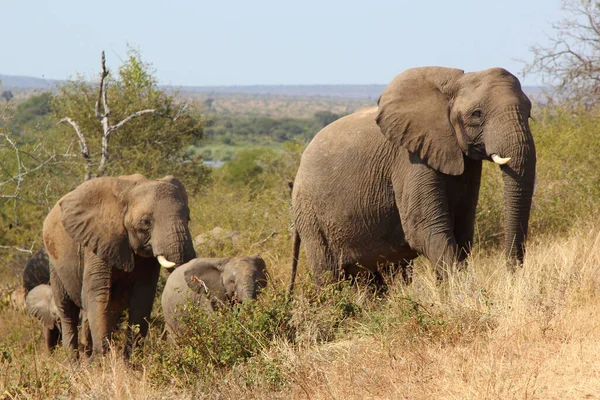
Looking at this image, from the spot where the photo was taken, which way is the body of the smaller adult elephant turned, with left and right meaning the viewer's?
facing the viewer and to the right of the viewer

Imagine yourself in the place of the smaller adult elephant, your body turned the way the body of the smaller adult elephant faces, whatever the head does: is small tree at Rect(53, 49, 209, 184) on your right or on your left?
on your left

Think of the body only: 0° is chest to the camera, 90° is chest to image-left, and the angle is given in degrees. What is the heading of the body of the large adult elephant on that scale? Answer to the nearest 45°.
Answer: approximately 315°

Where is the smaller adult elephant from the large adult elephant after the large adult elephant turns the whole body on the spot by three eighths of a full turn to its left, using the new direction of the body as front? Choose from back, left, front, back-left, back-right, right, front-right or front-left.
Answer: left

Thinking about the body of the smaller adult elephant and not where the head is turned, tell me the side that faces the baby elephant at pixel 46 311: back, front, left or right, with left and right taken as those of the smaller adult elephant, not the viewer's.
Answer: back

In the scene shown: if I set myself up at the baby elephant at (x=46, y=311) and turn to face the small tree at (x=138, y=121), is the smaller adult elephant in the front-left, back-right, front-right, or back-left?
back-right
